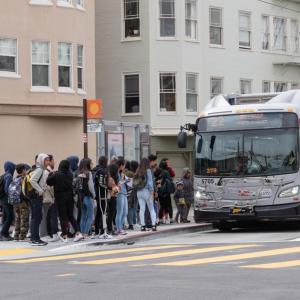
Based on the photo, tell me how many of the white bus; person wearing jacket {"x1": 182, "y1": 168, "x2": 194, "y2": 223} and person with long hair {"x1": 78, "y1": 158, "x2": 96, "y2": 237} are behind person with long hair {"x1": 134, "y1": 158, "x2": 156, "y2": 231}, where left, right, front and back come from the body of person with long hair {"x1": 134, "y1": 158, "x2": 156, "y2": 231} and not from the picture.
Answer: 1

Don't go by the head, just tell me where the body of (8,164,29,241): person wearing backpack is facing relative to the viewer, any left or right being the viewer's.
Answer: facing away from the viewer and to the right of the viewer

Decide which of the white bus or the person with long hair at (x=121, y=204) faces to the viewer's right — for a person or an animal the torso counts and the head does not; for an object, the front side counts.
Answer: the person with long hair

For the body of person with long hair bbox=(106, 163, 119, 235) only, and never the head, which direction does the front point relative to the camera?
to the viewer's right

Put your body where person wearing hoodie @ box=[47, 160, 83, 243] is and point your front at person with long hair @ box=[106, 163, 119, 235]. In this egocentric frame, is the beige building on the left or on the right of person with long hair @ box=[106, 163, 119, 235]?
left

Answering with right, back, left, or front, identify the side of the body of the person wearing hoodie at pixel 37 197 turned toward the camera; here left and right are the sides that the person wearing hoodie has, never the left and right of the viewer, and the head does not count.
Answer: right

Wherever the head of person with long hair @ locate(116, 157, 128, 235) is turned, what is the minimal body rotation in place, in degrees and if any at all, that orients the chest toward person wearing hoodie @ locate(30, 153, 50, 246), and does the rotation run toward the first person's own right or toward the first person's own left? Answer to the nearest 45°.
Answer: approximately 135° to the first person's own right

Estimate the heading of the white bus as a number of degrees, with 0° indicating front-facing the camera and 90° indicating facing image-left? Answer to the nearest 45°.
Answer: approximately 0°

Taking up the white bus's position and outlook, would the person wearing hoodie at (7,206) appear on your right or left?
on your right
